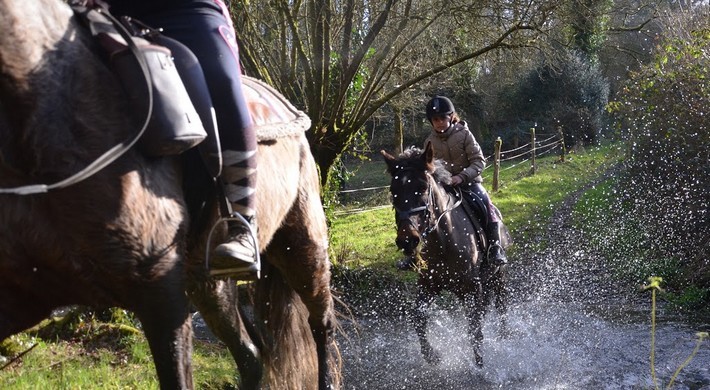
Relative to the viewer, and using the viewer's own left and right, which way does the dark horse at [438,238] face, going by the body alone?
facing the viewer and to the left of the viewer

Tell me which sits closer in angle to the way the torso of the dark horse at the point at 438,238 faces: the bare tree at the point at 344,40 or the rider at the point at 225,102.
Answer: the rider

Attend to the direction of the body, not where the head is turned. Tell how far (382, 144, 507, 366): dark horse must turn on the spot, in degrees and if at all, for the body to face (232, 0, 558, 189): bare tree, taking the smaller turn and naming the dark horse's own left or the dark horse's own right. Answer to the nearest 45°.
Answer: approximately 135° to the dark horse's own right

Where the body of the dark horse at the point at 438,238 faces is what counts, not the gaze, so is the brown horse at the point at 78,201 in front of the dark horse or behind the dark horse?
in front
